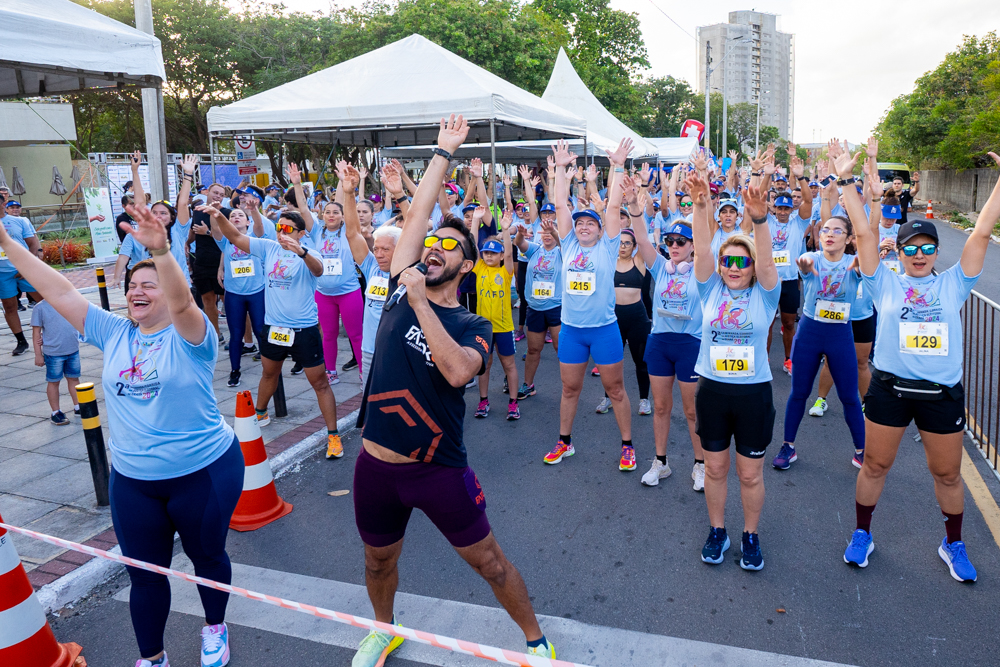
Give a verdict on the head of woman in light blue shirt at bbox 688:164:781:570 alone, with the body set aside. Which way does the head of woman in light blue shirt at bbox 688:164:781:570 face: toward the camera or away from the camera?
toward the camera

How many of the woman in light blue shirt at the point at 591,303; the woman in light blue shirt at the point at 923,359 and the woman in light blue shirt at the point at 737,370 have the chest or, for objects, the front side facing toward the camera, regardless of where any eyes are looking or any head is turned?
3

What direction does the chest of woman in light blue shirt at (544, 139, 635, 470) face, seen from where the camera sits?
toward the camera

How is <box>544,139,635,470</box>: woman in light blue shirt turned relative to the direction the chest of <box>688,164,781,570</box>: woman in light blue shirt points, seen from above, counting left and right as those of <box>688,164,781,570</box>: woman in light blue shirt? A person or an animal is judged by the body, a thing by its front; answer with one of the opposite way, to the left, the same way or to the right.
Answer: the same way

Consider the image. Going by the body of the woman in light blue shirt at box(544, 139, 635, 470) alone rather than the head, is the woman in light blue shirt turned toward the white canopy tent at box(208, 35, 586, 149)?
no

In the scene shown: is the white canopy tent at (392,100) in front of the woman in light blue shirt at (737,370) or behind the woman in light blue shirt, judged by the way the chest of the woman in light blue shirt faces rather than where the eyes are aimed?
behind

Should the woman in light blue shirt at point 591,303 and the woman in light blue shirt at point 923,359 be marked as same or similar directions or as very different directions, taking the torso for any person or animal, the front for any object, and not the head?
same or similar directions

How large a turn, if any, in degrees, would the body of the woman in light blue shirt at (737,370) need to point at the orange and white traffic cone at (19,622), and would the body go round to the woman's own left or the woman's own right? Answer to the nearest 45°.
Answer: approximately 45° to the woman's own right

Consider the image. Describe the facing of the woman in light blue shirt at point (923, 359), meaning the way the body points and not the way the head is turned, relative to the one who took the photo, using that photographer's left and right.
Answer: facing the viewer

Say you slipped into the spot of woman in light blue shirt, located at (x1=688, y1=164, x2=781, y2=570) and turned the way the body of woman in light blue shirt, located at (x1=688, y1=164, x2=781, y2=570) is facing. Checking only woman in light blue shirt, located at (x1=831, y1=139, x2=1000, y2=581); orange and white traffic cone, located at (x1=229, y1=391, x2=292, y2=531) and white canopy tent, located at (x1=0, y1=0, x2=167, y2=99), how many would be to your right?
2

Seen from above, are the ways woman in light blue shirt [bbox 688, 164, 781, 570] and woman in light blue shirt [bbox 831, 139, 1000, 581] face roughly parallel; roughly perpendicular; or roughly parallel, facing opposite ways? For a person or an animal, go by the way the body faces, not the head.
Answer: roughly parallel

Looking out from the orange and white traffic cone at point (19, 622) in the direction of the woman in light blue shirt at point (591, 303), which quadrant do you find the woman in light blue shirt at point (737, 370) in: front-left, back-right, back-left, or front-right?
front-right

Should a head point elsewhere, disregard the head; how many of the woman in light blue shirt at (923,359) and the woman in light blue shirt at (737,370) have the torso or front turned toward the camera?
2

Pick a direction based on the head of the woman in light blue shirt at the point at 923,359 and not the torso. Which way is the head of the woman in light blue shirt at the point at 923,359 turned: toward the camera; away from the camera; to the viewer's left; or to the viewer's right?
toward the camera
